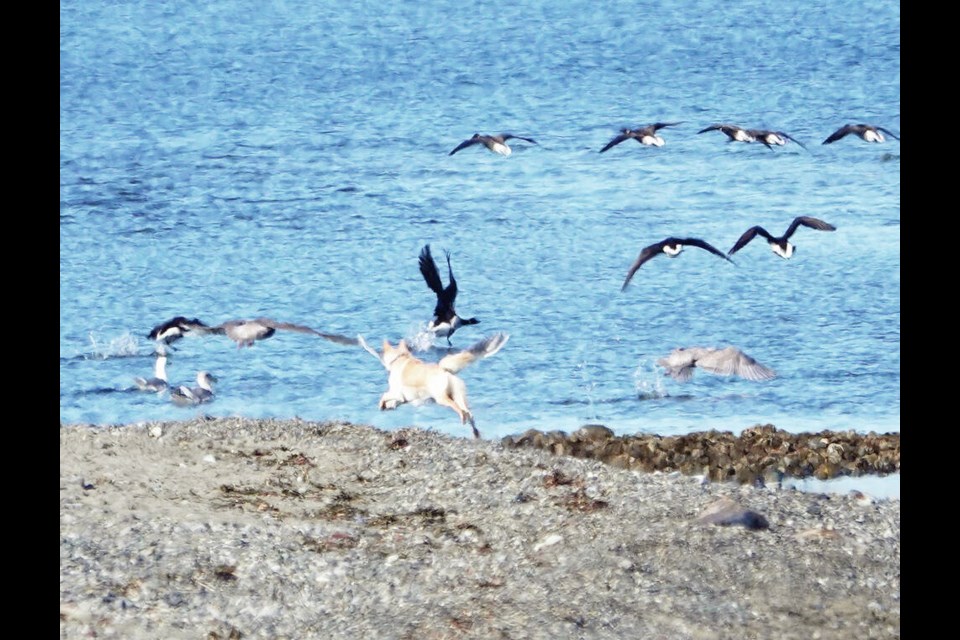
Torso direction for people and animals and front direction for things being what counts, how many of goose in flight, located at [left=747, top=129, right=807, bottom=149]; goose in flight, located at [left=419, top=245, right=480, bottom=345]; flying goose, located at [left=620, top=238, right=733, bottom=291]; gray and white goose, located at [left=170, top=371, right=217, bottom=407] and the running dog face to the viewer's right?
2

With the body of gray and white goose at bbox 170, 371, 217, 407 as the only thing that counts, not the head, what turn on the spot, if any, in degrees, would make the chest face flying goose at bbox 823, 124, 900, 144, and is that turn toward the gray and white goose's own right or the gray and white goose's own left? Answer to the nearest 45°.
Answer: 0° — it already faces it

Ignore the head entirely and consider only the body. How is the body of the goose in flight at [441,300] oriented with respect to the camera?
to the viewer's right

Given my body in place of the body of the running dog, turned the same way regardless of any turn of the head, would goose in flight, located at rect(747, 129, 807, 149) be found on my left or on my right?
on my right

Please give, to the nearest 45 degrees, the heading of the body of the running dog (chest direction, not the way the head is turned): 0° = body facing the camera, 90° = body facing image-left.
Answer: approximately 135°

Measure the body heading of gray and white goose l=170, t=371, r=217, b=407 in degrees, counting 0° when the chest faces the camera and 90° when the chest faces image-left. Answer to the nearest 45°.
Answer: approximately 270°

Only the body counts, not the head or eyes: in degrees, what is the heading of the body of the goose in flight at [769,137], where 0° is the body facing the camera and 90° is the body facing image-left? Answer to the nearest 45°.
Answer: approximately 180°

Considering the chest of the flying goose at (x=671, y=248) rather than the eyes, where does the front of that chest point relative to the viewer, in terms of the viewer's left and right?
facing away from the viewer

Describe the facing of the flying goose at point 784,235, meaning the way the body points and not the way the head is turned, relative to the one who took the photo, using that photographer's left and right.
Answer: facing away from the viewer
